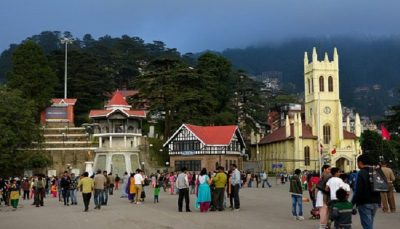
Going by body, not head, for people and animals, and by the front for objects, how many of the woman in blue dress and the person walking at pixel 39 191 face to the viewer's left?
0

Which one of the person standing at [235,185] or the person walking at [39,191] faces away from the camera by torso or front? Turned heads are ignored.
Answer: the person walking at [39,191]

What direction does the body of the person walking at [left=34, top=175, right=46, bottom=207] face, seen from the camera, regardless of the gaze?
away from the camera

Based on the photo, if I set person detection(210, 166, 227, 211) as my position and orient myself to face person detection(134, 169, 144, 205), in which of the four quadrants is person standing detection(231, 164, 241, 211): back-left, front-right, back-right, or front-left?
back-right
